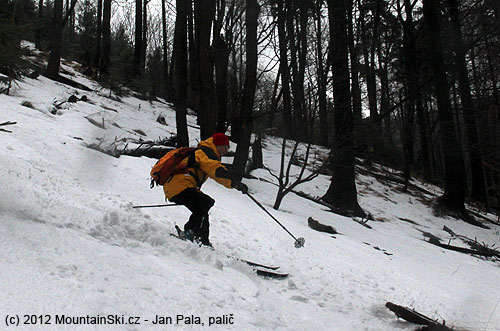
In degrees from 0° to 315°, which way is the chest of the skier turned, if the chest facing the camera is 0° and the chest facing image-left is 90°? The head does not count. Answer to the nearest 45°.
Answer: approximately 270°

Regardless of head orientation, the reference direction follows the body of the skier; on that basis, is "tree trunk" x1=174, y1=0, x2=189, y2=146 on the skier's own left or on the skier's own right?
on the skier's own left

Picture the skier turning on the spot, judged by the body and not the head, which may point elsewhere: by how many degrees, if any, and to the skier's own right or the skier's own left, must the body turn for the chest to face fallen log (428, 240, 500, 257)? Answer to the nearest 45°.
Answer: approximately 45° to the skier's own left

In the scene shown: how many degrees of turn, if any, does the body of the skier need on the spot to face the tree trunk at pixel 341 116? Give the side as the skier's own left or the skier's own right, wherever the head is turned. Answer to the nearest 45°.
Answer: approximately 45° to the skier's own left

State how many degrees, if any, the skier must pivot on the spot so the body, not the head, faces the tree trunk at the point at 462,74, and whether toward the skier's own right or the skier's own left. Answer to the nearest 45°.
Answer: approximately 45° to the skier's own left

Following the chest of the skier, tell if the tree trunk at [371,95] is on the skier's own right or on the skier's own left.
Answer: on the skier's own left

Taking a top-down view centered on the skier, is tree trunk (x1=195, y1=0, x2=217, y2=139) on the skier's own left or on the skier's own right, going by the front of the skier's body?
on the skier's own left

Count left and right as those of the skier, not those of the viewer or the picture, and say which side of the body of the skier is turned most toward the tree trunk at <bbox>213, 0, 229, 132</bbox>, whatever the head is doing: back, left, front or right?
left
